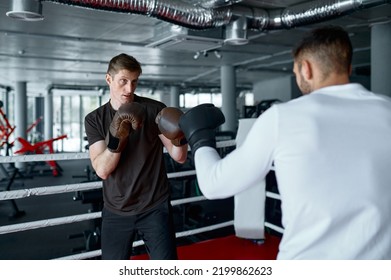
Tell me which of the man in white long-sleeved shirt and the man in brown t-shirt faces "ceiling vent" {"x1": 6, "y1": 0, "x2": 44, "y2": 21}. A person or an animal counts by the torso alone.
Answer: the man in white long-sleeved shirt

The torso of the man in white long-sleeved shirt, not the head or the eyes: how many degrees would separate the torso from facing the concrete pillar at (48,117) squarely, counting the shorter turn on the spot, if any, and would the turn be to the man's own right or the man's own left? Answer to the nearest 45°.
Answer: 0° — they already face it

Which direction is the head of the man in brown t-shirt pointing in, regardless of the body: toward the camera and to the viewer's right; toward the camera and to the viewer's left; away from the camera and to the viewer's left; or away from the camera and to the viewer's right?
toward the camera and to the viewer's right

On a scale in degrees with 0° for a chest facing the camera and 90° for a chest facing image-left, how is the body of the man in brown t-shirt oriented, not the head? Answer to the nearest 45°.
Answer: approximately 315°

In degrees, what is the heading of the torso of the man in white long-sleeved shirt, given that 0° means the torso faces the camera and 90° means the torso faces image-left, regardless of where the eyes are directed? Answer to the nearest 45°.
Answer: approximately 135°

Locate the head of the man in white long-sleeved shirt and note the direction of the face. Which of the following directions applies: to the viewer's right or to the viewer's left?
to the viewer's left

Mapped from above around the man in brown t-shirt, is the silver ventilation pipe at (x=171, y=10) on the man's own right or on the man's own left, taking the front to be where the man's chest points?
on the man's own left

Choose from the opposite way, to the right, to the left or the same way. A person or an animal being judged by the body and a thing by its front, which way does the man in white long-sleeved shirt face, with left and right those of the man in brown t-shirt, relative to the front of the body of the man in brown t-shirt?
the opposite way

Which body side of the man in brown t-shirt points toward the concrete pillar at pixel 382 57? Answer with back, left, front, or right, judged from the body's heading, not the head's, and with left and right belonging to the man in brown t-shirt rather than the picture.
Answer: left

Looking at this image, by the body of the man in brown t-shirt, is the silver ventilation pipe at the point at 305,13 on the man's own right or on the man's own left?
on the man's own left

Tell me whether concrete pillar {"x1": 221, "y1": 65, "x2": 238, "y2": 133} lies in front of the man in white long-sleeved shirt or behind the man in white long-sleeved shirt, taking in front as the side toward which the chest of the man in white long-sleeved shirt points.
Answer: in front

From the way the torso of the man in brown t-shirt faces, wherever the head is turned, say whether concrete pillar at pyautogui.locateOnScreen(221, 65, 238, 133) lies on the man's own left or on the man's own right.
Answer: on the man's own left
